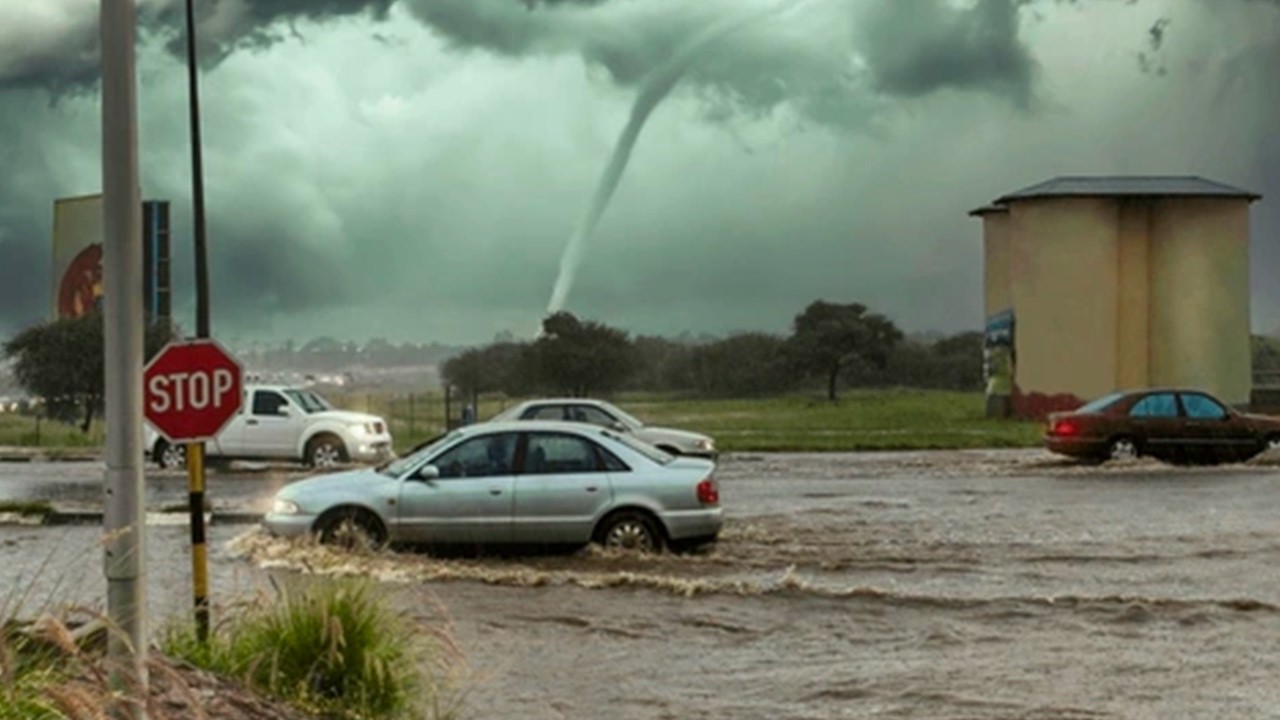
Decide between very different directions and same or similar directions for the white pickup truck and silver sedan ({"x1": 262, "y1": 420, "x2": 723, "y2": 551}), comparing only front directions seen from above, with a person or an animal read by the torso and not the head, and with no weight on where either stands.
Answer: very different directions

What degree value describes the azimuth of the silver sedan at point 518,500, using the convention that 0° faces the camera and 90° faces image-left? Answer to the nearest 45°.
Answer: approximately 90°

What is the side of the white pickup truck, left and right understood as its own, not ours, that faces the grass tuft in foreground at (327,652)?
right

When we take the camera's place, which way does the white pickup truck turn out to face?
facing to the right of the viewer

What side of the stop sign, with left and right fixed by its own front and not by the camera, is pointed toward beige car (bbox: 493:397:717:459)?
back

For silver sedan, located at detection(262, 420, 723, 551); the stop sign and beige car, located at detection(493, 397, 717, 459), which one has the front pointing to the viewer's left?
the silver sedan

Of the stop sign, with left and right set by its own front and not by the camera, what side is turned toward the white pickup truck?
back

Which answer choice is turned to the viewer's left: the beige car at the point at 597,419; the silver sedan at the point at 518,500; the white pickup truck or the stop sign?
the silver sedan

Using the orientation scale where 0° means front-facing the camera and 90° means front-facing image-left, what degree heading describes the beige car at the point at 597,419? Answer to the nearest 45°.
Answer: approximately 270°
